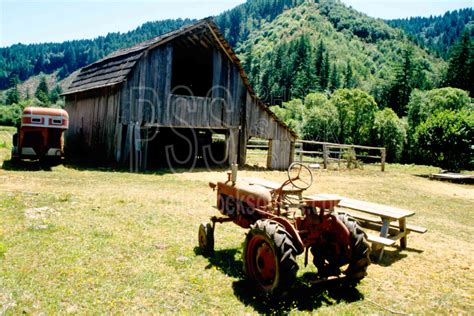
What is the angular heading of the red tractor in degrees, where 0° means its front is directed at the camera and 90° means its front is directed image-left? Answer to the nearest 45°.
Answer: approximately 135°

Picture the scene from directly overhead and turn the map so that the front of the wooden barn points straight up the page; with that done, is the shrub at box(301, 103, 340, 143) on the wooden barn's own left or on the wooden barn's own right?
on the wooden barn's own left

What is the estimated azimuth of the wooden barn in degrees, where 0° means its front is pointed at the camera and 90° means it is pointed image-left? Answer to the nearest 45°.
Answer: approximately 315°

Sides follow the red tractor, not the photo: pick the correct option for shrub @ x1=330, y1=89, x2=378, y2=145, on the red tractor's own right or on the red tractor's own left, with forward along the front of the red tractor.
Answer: on the red tractor's own right

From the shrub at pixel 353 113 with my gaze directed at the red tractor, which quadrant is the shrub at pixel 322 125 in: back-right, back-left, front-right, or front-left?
front-right

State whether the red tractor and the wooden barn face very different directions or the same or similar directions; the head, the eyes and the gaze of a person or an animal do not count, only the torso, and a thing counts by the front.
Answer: very different directions

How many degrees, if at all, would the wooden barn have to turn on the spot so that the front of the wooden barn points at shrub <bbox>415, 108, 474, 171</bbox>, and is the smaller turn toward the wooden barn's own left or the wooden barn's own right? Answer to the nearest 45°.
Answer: approximately 45° to the wooden barn's own left

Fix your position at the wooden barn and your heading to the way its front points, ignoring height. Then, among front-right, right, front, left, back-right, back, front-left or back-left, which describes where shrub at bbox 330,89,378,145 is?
left

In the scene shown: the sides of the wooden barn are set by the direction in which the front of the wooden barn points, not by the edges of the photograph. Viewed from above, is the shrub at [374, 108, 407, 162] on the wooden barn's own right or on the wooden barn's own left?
on the wooden barn's own left

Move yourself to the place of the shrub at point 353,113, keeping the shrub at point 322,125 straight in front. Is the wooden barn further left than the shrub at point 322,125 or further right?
left
